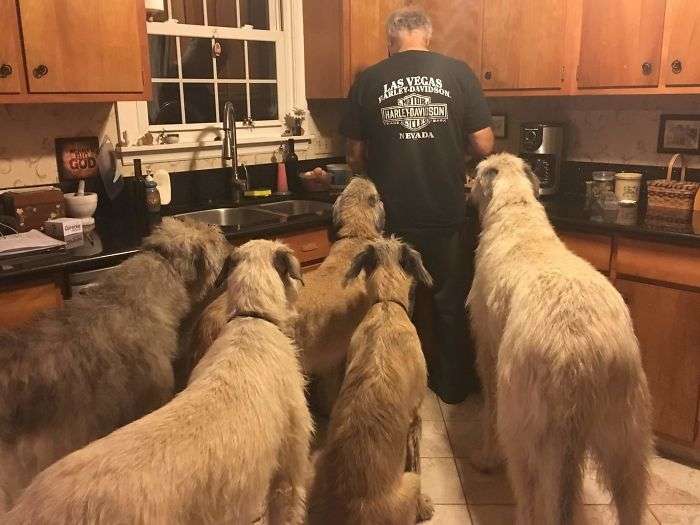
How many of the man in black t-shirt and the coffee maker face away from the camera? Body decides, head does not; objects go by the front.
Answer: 1

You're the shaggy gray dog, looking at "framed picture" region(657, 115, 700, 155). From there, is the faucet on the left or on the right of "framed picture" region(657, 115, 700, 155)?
left

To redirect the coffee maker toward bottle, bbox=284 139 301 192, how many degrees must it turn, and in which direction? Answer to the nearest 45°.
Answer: approximately 45° to its right

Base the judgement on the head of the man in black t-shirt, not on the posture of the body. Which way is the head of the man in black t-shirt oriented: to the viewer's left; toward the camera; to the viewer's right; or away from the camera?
away from the camera

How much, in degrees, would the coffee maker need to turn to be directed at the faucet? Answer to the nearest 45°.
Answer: approximately 45° to its right

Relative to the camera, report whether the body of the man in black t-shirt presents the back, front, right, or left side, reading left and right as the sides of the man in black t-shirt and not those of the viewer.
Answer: back

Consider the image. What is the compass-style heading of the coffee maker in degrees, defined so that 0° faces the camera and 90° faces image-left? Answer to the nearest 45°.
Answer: approximately 45°

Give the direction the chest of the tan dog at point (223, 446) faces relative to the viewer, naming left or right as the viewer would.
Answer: facing away from the viewer and to the right of the viewer

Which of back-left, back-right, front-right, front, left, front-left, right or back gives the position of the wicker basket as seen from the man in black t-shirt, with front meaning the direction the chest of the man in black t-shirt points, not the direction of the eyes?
right

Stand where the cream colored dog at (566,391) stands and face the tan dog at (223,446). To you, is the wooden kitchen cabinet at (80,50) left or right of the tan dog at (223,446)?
right

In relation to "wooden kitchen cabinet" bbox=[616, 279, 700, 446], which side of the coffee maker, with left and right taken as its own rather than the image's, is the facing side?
left
